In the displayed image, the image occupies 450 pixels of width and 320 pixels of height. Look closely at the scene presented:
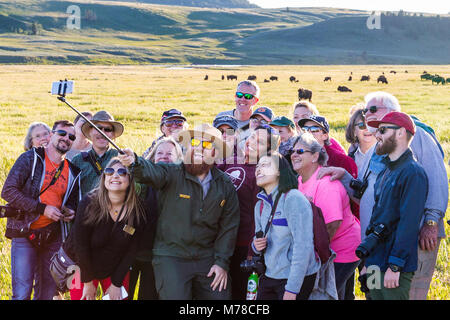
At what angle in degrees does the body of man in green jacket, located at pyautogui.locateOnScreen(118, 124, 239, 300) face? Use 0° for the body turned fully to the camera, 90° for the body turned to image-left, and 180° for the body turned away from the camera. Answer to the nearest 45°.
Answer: approximately 0°

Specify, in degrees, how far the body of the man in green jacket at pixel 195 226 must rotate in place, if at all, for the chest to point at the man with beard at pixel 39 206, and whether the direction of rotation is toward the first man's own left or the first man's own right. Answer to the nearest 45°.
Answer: approximately 135° to the first man's own right

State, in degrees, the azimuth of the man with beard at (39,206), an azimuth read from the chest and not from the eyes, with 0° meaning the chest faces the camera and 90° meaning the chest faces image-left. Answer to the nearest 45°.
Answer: approximately 315°
